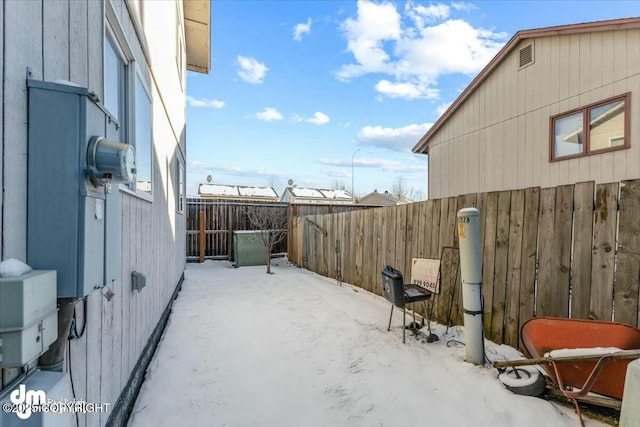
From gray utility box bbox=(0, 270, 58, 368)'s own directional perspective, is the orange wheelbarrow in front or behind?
in front

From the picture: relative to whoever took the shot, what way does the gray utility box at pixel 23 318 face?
facing the viewer and to the right of the viewer

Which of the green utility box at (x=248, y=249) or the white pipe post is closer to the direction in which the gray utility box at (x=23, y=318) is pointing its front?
the white pipe post

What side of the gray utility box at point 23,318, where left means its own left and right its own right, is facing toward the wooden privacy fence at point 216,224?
left

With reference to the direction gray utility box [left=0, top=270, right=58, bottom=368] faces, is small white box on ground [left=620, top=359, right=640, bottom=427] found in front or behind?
in front

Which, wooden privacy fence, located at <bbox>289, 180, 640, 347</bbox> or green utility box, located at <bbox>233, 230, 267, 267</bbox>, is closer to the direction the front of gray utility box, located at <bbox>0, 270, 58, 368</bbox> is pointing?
the wooden privacy fence

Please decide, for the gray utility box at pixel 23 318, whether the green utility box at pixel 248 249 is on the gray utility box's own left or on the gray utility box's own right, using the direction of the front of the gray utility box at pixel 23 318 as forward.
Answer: on the gray utility box's own left
